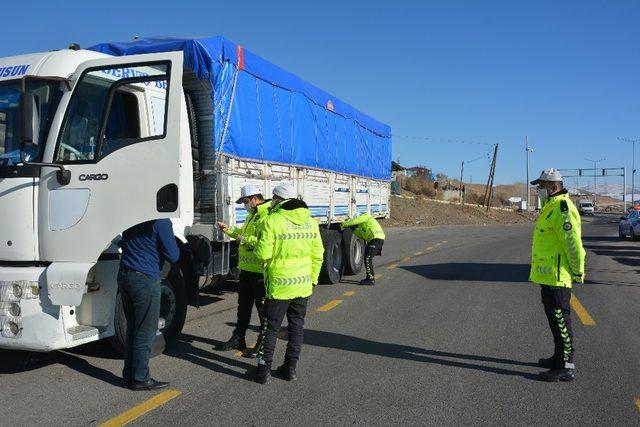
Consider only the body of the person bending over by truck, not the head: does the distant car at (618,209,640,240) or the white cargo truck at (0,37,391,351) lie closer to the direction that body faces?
the white cargo truck

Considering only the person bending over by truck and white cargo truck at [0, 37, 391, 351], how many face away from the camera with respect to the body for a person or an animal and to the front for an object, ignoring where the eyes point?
0

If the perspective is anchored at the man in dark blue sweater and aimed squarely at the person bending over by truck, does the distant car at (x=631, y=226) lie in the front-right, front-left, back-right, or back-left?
front-right

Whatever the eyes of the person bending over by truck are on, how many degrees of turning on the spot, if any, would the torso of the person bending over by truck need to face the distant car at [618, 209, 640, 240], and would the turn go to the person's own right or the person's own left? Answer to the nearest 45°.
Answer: approximately 135° to the person's own right

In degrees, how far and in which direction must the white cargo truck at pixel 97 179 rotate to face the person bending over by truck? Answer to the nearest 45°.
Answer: approximately 180°

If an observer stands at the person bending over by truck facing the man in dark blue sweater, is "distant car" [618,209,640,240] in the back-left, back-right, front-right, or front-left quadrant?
back-left

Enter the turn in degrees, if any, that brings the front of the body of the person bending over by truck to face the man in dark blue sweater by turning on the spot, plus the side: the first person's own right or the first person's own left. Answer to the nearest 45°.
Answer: approximately 90° to the first person's own left

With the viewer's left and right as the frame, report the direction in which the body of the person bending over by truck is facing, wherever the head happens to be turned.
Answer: facing to the left of the viewer

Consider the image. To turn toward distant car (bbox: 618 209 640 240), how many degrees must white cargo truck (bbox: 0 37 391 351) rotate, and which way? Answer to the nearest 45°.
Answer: approximately 180°

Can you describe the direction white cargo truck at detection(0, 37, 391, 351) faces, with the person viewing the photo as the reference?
facing the viewer and to the left of the viewer
